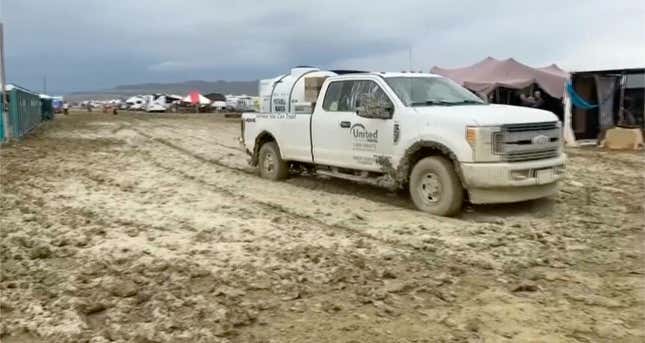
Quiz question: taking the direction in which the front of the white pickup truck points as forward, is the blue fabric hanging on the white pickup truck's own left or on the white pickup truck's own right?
on the white pickup truck's own left

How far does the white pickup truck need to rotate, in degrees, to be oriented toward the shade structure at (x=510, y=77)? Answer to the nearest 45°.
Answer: approximately 135° to its left

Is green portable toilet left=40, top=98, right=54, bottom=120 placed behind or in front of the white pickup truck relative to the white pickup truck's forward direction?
behind

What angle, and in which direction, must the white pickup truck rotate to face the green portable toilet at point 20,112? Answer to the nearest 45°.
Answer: approximately 180°

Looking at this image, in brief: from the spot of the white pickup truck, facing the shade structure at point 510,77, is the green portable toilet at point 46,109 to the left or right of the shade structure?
left

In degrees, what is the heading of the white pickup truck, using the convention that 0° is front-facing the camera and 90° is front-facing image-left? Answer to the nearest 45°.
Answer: approximately 315°

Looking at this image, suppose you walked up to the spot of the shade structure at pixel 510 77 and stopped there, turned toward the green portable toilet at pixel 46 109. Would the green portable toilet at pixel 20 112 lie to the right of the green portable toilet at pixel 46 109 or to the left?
left
